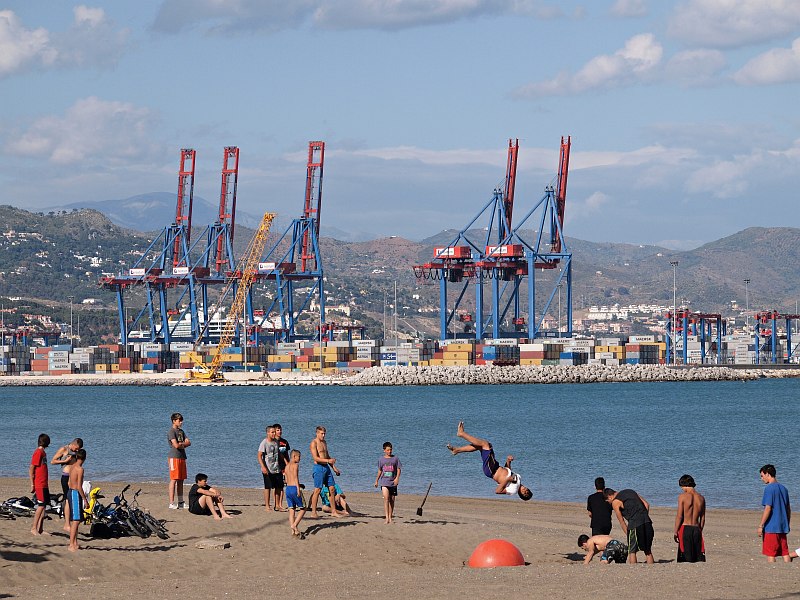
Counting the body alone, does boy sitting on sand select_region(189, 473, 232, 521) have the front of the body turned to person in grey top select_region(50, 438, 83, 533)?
no

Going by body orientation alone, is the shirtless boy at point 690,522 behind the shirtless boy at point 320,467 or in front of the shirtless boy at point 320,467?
in front

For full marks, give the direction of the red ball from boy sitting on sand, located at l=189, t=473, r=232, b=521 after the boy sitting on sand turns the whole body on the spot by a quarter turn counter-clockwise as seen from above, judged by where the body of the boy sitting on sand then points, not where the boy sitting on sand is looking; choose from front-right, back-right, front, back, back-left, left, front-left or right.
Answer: right

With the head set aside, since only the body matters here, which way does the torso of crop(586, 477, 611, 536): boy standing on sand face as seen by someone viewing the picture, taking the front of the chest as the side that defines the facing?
away from the camera

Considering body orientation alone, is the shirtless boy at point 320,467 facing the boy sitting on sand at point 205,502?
no

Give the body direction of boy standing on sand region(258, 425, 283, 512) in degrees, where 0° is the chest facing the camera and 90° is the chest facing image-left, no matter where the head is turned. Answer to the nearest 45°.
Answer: approximately 315°

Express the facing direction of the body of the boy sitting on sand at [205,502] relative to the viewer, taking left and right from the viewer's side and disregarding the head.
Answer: facing the viewer and to the right of the viewer

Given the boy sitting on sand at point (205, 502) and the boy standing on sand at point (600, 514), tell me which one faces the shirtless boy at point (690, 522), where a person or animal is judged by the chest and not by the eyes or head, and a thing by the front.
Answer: the boy sitting on sand

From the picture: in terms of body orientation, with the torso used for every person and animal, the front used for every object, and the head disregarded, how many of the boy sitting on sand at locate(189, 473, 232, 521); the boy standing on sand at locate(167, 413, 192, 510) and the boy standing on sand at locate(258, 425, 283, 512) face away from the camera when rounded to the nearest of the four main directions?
0
